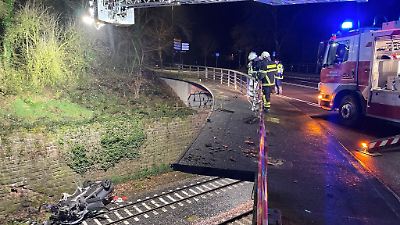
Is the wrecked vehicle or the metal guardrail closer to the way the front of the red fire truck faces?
the wrecked vehicle

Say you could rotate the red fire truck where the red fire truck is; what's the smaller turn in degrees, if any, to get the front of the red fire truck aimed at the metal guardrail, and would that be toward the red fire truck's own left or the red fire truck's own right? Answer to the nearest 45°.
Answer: approximately 90° to the red fire truck's own right

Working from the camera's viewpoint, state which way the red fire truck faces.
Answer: facing to the left of the viewer

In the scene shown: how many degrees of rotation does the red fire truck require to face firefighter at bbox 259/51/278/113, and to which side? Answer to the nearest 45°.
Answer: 0° — it already faces them
